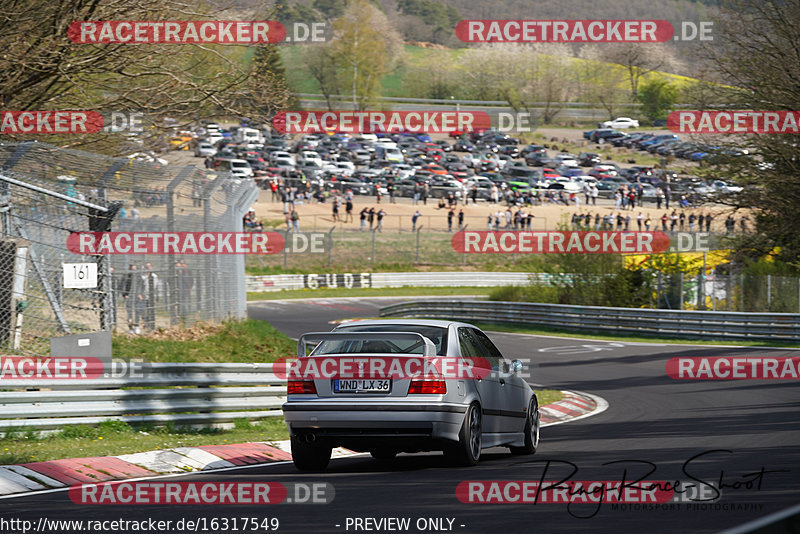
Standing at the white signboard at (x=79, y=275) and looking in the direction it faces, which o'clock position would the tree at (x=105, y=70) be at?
The tree is roughly at 6 o'clock from the white signboard.

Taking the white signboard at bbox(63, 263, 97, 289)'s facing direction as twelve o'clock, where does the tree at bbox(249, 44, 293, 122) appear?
The tree is roughly at 7 o'clock from the white signboard.

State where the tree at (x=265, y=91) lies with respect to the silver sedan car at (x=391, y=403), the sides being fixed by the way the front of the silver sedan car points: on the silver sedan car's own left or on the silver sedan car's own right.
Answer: on the silver sedan car's own left

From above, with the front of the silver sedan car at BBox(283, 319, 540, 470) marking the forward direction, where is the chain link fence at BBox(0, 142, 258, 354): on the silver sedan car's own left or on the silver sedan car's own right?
on the silver sedan car's own left

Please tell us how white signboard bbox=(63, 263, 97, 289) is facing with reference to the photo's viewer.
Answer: facing the viewer

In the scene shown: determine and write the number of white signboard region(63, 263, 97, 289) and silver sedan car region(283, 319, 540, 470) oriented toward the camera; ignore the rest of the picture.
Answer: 1

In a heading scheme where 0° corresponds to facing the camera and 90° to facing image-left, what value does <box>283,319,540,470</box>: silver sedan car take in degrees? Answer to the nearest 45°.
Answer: approximately 225°

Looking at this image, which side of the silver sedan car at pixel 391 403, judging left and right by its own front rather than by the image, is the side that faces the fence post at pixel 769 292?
front

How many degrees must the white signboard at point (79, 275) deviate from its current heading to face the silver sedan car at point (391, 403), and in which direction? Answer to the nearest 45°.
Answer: approximately 45° to its left

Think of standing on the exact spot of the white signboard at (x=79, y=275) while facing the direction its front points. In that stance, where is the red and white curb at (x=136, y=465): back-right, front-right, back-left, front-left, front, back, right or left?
front

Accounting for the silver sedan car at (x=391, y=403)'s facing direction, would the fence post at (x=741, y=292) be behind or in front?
in front
